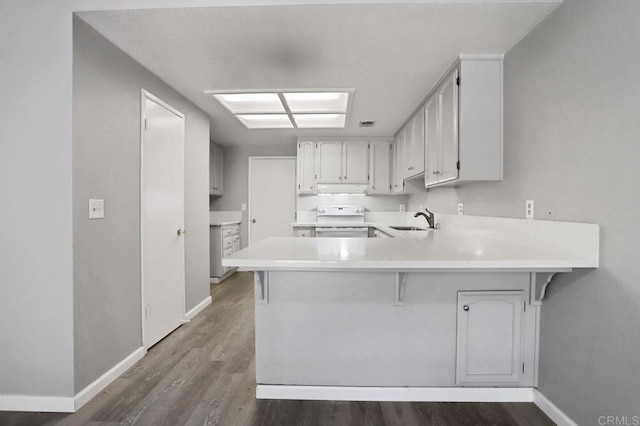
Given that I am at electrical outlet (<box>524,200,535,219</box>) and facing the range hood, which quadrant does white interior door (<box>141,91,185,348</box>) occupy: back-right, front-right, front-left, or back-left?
front-left

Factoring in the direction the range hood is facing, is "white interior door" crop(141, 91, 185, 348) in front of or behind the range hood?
in front

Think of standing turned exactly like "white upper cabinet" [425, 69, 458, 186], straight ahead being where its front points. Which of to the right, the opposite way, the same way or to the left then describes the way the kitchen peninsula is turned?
to the left

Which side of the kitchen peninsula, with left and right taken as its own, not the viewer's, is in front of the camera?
front

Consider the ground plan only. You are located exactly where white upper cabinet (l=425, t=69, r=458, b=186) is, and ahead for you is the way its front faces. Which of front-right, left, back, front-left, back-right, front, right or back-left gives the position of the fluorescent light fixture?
front

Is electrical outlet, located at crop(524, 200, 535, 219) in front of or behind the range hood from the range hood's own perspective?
in front

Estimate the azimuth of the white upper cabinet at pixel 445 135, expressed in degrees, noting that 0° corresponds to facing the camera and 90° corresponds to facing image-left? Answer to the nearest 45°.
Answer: approximately 90°

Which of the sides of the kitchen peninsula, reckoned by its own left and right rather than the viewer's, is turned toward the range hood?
back

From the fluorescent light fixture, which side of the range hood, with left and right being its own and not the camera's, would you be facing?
front

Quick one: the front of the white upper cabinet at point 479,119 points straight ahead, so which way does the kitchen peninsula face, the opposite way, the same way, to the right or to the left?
to the left

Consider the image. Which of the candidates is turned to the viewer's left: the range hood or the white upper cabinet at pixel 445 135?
the white upper cabinet

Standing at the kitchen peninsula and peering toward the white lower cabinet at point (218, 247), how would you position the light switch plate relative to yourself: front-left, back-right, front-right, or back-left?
front-left

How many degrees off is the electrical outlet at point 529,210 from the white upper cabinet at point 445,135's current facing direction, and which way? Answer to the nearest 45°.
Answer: approximately 135° to its left

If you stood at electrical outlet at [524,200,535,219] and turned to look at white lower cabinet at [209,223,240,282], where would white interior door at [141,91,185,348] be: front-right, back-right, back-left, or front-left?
front-left

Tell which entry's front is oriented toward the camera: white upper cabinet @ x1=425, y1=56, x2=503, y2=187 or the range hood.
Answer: the range hood

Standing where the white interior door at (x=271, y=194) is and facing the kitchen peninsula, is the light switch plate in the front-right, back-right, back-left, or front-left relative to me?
front-right

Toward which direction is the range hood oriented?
toward the camera

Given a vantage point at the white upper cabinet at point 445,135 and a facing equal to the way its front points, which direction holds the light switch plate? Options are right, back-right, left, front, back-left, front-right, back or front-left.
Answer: front-left

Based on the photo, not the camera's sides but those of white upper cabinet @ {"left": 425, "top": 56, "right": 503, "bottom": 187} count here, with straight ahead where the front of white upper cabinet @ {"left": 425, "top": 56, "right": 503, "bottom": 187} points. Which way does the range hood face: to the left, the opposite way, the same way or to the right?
to the left
